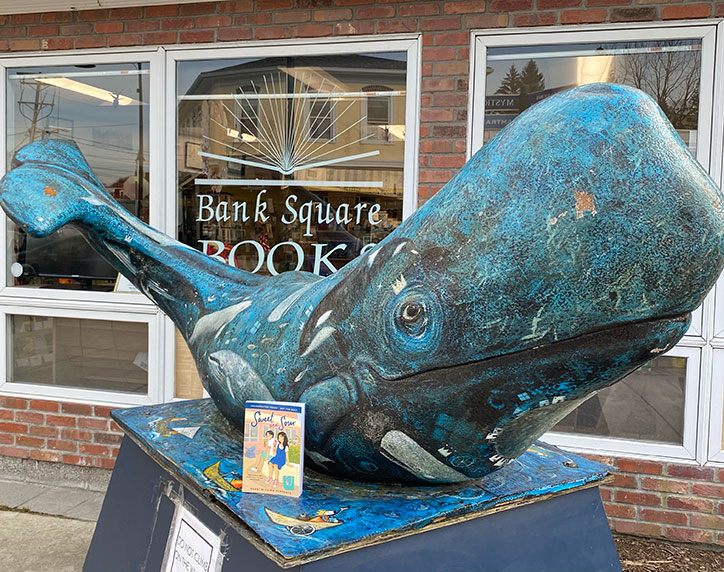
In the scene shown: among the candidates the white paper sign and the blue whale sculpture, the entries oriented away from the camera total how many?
0

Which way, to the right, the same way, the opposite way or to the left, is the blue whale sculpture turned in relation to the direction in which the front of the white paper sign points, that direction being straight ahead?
to the left

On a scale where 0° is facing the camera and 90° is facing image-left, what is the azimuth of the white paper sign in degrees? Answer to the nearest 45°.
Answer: approximately 45°

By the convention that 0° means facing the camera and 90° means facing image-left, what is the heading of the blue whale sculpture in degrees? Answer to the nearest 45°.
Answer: approximately 315°
